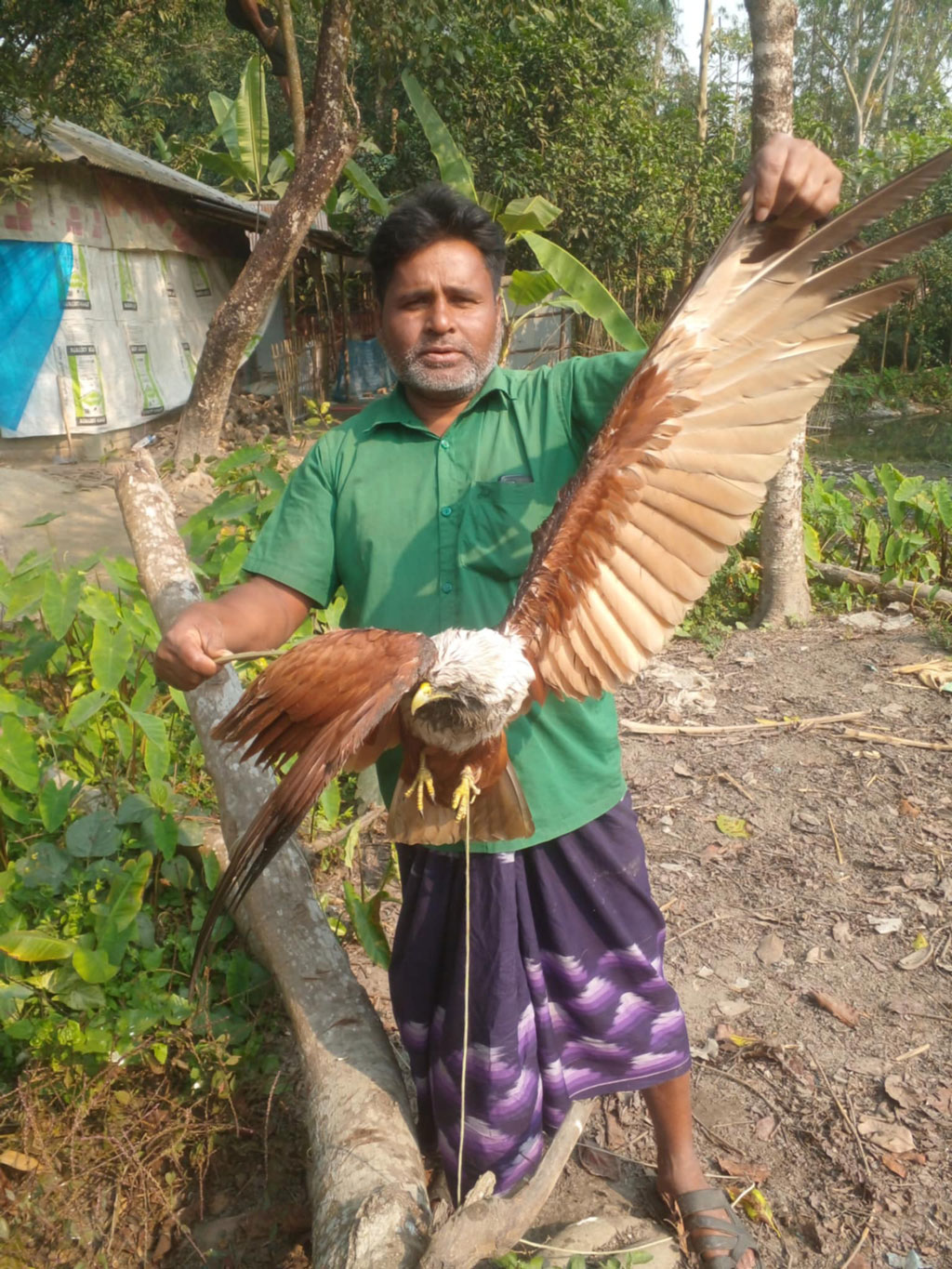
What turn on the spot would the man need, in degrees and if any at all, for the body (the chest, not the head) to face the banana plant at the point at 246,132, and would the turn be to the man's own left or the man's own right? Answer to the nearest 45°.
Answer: approximately 180°

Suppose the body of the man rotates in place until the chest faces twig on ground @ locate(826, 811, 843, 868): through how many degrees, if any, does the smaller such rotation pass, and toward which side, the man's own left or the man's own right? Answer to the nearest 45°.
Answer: approximately 135° to the man's own left

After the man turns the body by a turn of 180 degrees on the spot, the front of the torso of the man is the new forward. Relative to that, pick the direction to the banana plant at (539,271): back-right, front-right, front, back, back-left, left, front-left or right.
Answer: front

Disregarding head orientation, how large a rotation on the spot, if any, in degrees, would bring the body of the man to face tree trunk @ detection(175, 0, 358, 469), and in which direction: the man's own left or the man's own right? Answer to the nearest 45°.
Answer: approximately 180°

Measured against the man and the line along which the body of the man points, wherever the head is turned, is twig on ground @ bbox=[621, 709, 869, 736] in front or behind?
behind

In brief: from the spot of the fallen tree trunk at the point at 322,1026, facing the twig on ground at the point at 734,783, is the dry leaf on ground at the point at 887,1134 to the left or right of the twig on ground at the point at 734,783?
right

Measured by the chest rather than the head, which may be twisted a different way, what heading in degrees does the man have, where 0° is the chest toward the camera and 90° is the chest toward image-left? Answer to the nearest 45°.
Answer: approximately 0°

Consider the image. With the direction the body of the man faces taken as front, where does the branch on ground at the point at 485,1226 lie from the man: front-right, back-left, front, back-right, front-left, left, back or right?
front

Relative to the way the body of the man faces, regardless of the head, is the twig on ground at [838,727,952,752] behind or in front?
behind

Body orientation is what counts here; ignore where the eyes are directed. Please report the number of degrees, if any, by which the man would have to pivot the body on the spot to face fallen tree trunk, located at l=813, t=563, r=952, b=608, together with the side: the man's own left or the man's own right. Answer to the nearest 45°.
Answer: approximately 135° to the man's own left
